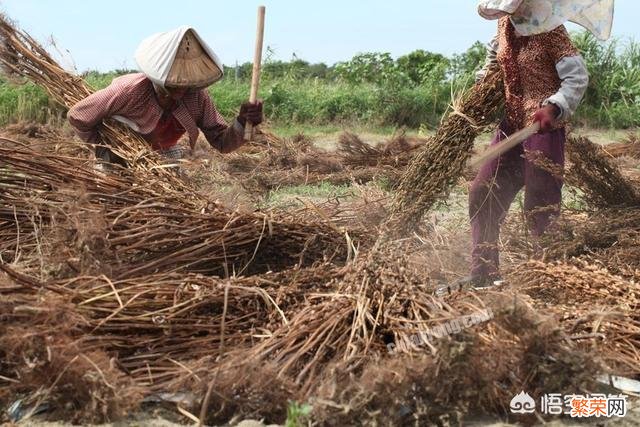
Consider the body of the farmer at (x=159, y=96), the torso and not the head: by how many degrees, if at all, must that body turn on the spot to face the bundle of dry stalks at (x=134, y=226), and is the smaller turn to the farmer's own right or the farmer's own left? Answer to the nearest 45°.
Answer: approximately 45° to the farmer's own right

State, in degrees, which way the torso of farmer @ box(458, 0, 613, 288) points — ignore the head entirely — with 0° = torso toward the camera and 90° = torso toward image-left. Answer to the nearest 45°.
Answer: approximately 45°

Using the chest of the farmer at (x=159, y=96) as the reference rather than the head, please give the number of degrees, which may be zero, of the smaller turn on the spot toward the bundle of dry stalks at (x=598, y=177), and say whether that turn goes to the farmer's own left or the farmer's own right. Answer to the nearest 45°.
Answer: approximately 45° to the farmer's own left

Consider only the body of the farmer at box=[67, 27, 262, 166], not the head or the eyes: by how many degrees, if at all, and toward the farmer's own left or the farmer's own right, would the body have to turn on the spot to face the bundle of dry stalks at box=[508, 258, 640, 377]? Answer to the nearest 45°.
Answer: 0° — they already face it

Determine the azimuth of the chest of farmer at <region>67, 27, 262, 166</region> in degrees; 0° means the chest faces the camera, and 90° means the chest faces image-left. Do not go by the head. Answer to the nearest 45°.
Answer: approximately 315°
